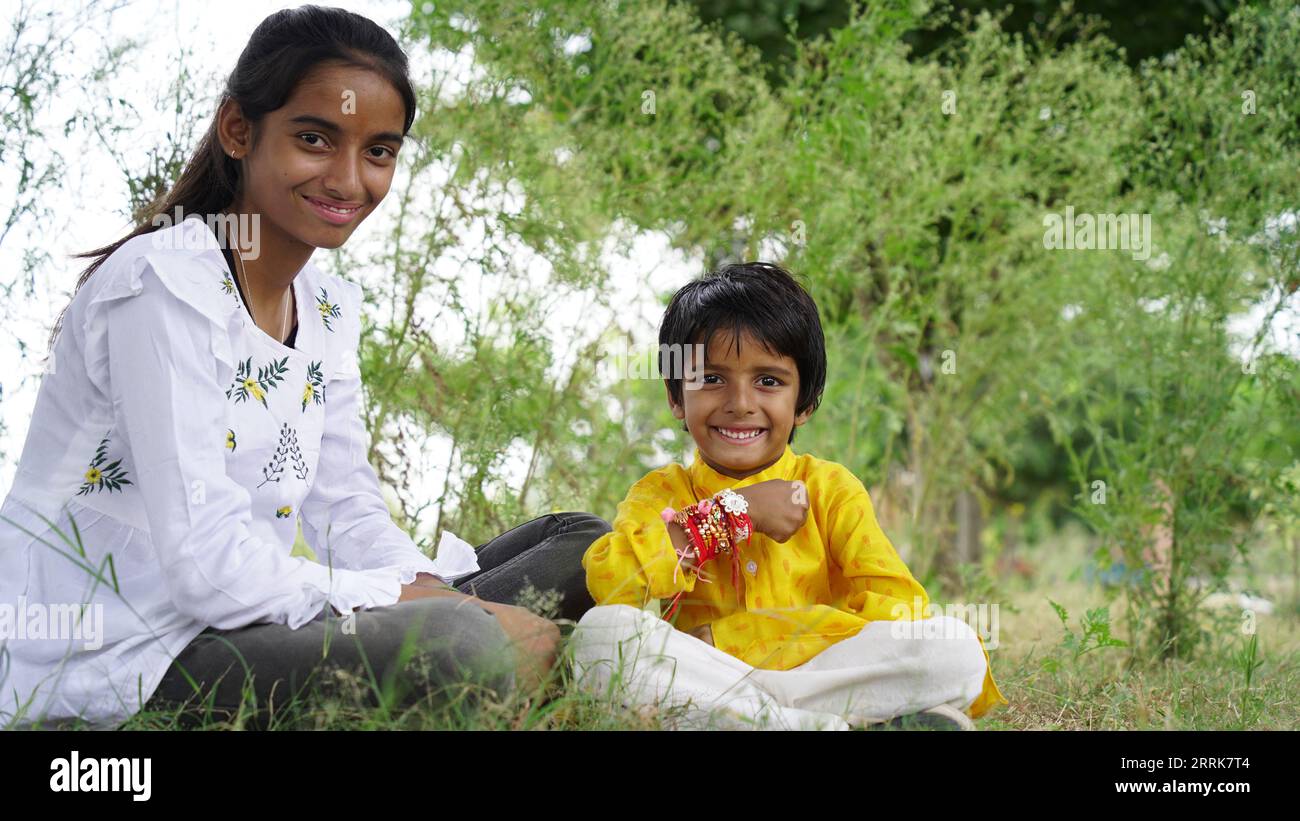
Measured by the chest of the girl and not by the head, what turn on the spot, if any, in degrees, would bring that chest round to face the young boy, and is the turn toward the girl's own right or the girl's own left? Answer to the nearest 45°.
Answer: approximately 45° to the girl's own left

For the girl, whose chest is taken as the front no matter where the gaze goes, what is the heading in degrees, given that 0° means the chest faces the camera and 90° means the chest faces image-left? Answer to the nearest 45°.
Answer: approximately 315°

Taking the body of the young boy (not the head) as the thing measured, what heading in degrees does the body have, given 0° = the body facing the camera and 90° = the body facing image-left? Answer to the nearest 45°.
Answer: approximately 0°
